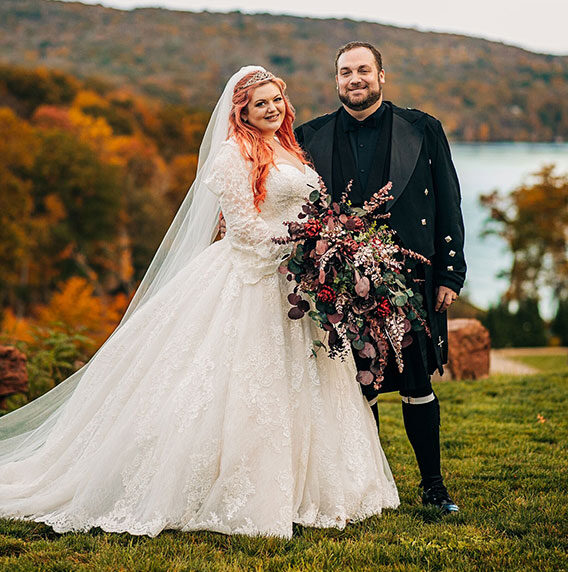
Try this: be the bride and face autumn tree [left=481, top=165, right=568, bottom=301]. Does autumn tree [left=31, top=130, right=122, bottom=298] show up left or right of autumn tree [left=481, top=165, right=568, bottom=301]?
left

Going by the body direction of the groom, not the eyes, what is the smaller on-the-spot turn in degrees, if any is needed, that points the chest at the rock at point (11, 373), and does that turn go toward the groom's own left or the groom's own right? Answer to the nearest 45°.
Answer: approximately 135° to the groom's own right

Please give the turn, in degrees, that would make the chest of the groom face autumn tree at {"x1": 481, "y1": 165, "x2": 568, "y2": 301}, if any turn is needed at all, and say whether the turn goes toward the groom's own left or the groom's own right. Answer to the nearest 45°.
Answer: approximately 180°

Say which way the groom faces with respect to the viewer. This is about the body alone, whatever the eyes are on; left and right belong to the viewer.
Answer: facing the viewer

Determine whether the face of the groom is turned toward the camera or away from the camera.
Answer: toward the camera

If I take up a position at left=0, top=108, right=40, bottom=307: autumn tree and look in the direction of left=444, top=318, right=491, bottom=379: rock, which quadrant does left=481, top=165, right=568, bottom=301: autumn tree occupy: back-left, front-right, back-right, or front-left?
front-left

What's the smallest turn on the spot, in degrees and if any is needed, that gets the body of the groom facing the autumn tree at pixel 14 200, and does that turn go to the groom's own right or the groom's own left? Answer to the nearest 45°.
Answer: approximately 135° to the groom's own right

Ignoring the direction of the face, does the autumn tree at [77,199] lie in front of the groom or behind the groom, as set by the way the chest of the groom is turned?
behind

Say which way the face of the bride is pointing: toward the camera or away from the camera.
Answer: toward the camera
